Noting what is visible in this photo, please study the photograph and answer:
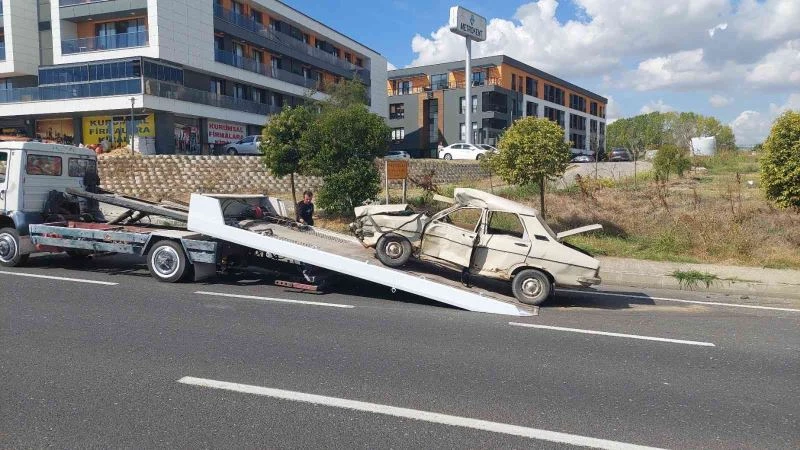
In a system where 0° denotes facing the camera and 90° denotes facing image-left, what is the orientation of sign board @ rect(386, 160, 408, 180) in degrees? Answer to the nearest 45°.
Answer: approximately 0°

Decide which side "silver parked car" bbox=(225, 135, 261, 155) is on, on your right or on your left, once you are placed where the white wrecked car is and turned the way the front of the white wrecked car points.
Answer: on your right

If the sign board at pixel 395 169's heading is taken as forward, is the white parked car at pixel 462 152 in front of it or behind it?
behind

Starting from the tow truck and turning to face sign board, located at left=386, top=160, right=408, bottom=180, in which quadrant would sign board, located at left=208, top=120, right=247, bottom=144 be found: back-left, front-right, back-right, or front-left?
front-left

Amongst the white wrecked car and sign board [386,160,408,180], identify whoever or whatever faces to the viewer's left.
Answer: the white wrecked car

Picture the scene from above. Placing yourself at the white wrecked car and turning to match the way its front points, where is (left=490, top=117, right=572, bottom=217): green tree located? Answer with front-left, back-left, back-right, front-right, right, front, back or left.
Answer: right

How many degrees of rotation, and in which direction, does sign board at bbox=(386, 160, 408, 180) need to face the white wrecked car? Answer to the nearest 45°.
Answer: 0° — it already faces it

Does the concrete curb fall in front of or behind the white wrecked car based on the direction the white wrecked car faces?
behind

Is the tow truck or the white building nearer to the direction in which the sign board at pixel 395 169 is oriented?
the tow truck

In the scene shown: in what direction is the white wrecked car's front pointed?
to the viewer's left

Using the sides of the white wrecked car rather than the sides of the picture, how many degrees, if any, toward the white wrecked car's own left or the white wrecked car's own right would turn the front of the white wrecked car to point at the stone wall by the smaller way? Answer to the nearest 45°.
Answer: approximately 45° to the white wrecked car's own right

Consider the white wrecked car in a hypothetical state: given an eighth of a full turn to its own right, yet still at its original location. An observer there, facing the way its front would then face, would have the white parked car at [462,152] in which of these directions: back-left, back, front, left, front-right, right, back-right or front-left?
front-right

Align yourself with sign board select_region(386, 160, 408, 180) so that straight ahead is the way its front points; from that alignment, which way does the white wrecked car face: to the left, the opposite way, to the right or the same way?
to the right

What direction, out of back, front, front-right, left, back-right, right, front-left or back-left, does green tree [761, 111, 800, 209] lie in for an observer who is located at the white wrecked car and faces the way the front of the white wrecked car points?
back-right

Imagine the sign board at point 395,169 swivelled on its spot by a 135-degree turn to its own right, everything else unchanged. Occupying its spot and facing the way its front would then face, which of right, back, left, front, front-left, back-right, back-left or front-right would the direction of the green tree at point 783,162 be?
back-right

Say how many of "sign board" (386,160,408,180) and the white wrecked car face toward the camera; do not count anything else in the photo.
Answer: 1
